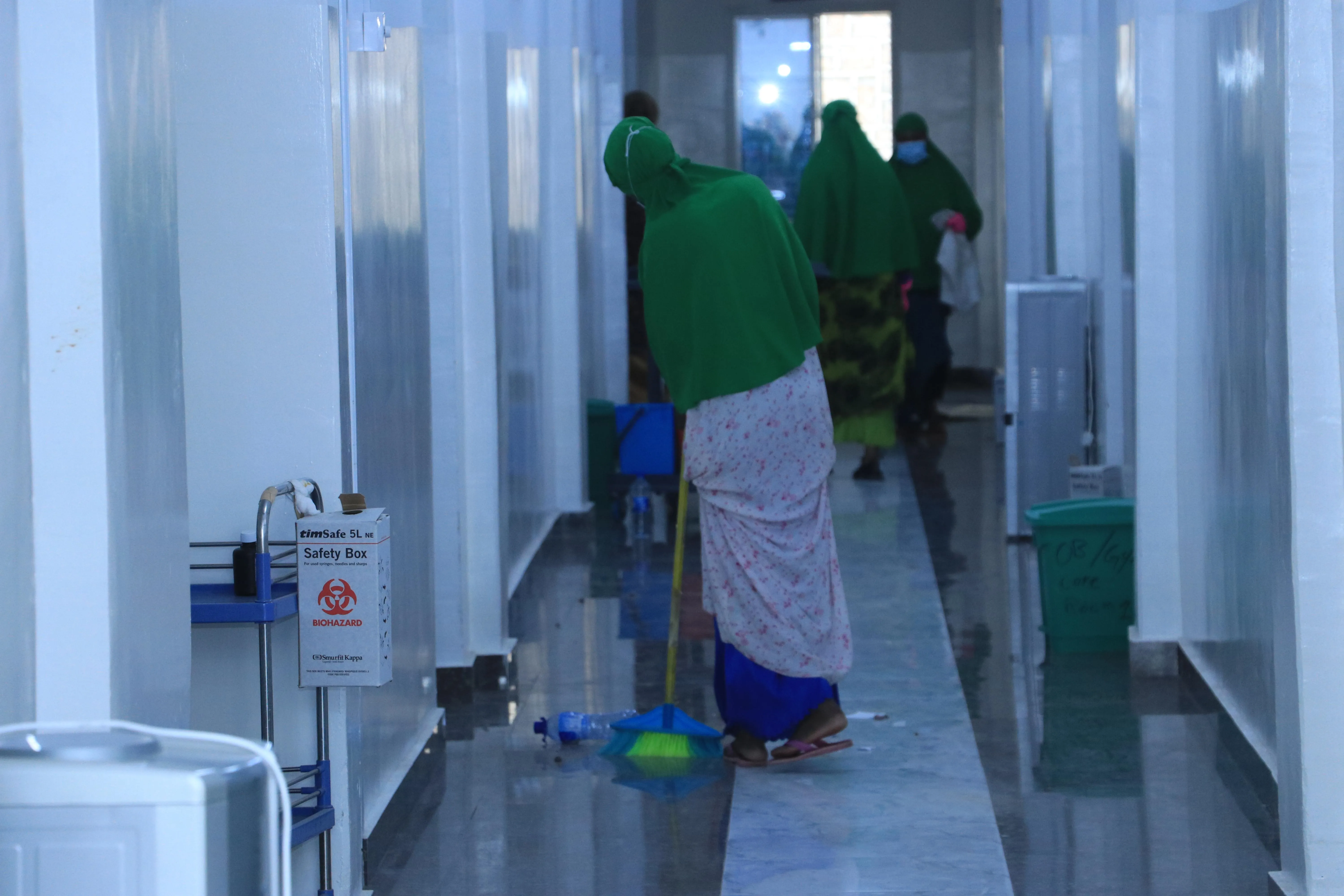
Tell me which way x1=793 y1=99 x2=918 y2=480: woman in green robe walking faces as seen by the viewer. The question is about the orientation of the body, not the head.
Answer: away from the camera

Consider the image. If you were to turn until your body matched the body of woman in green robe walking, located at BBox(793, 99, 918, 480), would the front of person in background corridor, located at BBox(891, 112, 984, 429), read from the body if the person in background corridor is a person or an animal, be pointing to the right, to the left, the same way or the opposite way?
the opposite way

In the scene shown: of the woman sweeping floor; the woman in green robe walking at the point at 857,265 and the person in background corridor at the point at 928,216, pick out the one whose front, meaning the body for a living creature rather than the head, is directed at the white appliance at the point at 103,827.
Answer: the person in background corridor

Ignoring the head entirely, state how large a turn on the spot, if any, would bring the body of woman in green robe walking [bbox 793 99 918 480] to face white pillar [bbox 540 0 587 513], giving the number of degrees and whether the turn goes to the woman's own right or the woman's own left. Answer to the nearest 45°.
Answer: approximately 135° to the woman's own left

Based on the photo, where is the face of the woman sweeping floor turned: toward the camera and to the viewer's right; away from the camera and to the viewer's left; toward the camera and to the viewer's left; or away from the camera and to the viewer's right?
away from the camera and to the viewer's left

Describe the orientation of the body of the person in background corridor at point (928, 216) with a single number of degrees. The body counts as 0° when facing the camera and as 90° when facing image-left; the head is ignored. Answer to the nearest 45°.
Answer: approximately 0°

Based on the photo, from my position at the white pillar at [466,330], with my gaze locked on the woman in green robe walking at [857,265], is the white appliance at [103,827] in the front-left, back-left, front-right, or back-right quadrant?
back-right

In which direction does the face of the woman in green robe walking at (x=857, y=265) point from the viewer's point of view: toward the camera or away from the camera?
away from the camera

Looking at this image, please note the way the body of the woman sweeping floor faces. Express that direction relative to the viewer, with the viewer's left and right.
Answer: facing away from the viewer and to the left of the viewer

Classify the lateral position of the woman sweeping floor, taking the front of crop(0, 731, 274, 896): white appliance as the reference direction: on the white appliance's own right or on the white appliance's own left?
on the white appliance's own left

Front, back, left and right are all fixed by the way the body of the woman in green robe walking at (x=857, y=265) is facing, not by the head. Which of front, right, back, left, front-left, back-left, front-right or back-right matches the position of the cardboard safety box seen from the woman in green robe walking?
back

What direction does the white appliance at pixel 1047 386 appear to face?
to the viewer's left
